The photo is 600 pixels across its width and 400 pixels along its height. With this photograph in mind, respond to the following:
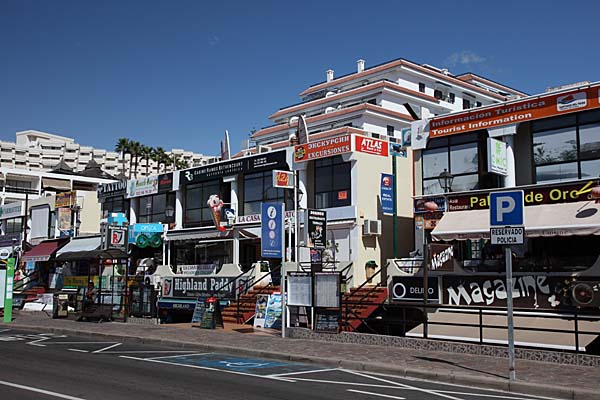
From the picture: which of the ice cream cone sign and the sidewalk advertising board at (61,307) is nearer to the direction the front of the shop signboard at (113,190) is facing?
the sidewalk advertising board

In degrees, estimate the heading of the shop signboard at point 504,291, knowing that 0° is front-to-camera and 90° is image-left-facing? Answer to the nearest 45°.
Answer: approximately 0°

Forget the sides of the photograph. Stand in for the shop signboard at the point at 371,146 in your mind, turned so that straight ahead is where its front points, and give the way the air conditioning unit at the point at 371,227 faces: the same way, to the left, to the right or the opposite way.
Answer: the same way

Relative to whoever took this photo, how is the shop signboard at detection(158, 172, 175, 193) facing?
facing the viewer and to the left of the viewer

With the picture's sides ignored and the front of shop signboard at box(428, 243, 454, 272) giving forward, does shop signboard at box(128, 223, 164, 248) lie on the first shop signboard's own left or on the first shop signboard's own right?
on the first shop signboard's own right

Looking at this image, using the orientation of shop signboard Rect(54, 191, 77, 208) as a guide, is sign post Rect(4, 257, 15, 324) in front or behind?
in front

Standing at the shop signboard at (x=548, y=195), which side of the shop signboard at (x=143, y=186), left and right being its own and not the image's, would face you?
left

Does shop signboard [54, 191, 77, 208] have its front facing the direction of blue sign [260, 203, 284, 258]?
no

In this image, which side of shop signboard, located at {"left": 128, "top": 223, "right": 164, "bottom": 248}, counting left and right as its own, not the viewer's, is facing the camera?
front

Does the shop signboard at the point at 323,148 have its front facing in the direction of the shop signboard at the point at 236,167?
no

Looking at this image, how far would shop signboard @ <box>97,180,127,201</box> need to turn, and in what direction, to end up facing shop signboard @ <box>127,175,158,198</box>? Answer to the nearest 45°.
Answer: approximately 90° to its left

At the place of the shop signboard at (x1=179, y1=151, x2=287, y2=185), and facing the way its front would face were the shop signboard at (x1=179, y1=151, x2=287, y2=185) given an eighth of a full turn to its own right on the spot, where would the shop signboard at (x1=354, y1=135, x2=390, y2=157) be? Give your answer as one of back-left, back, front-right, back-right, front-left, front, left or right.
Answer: back-left

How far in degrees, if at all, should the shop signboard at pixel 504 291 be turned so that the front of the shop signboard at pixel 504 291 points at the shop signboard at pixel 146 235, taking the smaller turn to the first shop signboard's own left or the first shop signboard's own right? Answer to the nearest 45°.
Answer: approximately 135° to the first shop signboard's own right

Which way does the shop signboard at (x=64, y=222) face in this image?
toward the camera

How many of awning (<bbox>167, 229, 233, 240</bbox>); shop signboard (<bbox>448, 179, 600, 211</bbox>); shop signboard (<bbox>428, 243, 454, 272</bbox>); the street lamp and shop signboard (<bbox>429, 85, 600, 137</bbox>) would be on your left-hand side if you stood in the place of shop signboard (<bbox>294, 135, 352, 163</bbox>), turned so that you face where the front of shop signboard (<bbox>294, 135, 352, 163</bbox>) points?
4

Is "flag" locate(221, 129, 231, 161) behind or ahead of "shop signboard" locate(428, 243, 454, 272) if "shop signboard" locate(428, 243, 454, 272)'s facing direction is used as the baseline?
behind

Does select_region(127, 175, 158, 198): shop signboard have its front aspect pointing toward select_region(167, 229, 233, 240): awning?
no

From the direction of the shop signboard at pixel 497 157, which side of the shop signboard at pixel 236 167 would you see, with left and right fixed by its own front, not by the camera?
left

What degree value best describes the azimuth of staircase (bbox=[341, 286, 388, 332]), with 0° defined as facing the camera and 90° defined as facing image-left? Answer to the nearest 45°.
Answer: approximately 45°
